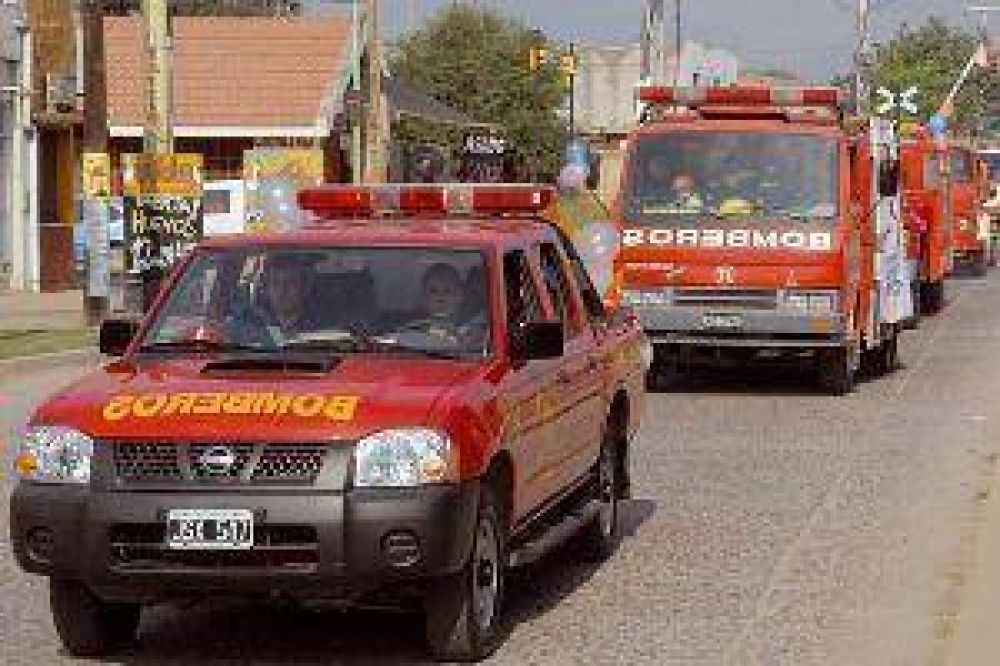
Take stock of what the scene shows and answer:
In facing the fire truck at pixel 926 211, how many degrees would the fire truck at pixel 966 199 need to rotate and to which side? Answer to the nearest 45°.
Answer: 0° — it already faces it

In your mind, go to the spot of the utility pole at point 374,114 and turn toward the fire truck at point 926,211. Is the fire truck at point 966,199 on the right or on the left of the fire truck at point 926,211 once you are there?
left

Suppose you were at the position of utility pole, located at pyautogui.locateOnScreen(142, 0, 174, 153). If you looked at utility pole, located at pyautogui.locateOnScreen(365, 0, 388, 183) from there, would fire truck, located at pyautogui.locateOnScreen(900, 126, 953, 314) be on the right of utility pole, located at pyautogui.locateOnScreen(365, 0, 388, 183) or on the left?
right

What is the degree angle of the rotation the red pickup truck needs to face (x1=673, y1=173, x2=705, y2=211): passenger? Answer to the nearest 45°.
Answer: approximately 135° to its right

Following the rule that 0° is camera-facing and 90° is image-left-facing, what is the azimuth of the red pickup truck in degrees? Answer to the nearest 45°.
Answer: approximately 45°

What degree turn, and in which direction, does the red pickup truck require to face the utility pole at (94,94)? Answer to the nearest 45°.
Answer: approximately 135° to its right

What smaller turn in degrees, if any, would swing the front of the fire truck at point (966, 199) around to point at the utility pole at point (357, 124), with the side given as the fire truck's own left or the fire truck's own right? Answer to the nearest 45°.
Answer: approximately 90° to the fire truck's own right

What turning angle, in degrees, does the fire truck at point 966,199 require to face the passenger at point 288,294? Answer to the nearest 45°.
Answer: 0° — it already faces them

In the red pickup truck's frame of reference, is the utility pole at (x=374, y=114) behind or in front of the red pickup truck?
behind

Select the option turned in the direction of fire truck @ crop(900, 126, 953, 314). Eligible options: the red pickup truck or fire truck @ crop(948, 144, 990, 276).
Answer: fire truck @ crop(948, 144, 990, 276)
